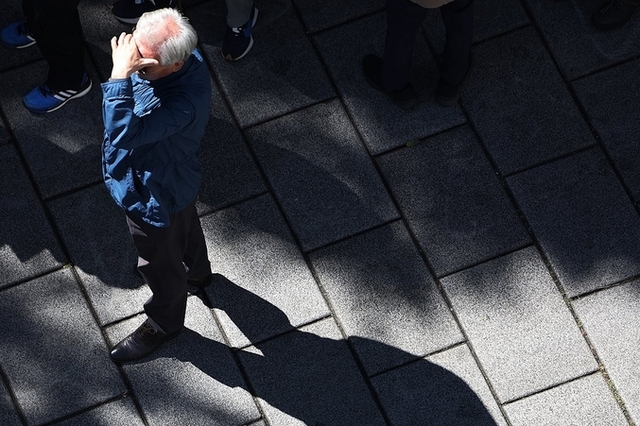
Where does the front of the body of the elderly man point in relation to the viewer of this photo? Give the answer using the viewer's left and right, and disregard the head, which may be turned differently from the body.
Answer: facing the viewer and to the left of the viewer
